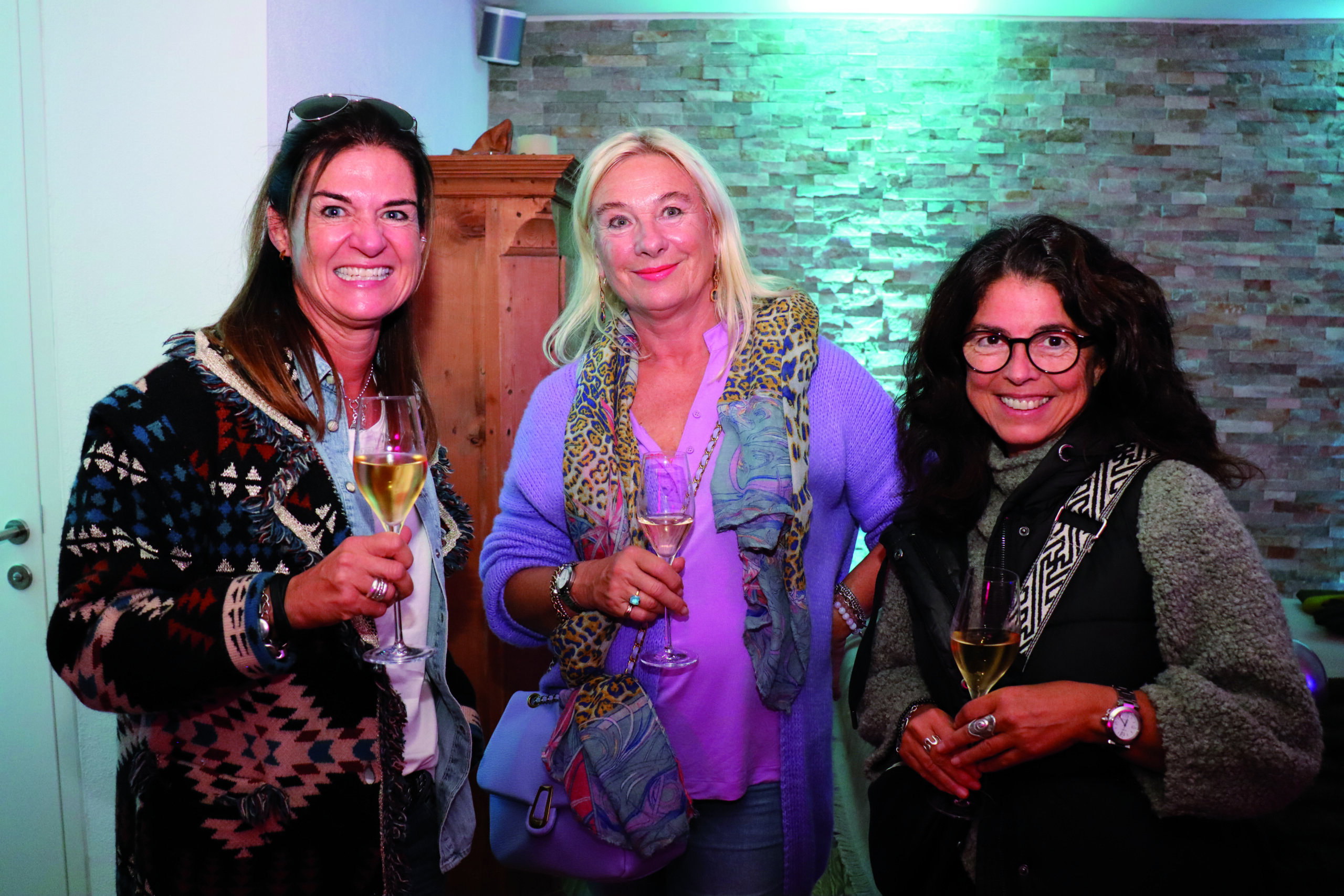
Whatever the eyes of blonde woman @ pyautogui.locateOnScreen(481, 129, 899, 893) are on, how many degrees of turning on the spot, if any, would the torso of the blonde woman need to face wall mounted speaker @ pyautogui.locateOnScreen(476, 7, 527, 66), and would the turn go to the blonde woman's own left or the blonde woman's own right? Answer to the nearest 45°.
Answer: approximately 180°

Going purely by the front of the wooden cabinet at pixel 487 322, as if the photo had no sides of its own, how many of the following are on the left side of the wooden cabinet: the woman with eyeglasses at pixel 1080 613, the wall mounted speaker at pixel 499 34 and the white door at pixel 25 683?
1

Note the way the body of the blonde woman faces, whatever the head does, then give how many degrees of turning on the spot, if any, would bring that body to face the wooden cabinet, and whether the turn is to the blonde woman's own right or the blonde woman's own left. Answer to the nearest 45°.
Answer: approximately 135° to the blonde woman's own right

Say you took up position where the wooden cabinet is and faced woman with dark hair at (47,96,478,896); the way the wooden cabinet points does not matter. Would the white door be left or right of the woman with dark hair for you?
right

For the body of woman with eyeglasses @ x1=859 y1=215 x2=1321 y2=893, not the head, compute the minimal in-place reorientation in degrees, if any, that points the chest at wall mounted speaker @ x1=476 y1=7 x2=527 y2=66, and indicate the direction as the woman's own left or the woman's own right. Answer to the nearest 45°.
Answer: approximately 90° to the woman's own right

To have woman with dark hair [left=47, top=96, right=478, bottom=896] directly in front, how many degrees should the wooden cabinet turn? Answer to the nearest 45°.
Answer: approximately 90° to its right

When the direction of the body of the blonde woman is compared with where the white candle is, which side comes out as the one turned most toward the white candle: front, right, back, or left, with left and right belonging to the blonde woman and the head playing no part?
back

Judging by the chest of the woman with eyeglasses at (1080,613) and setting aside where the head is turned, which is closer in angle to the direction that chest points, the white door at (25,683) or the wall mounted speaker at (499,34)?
the white door
